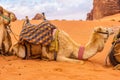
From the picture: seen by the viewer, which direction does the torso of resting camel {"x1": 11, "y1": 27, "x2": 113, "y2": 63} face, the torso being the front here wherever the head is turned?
to the viewer's right

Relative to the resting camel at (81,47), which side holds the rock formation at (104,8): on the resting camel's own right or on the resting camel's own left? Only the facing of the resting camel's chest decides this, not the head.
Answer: on the resting camel's own left

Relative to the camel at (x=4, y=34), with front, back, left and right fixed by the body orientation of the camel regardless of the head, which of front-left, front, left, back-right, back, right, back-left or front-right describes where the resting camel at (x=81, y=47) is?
front-right

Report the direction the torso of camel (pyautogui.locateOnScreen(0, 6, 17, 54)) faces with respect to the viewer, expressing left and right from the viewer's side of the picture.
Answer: facing to the right of the viewer

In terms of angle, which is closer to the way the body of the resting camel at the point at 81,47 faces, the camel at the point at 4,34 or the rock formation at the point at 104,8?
the rock formation
